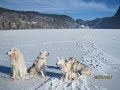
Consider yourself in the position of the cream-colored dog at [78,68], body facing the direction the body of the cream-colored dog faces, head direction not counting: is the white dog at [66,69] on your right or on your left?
on your left

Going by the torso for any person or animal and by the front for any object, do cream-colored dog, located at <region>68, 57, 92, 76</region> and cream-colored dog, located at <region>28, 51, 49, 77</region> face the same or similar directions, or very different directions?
very different directions

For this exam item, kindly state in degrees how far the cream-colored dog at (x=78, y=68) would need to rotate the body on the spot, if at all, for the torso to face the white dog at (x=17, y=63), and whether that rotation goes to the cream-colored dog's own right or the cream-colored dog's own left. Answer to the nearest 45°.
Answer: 0° — it already faces it

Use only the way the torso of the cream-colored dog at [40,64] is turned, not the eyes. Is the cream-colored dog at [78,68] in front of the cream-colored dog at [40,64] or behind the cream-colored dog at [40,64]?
in front

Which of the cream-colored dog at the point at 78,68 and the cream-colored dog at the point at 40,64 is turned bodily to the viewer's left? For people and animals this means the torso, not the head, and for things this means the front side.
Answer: the cream-colored dog at the point at 78,68

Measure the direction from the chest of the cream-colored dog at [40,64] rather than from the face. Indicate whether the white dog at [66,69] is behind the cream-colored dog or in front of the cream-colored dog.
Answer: in front

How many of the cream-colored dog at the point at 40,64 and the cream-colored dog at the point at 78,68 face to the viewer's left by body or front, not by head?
1

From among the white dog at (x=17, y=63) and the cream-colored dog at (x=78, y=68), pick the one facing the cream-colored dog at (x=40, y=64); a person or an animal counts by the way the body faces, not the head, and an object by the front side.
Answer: the cream-colored dog at (x=78, y=68)

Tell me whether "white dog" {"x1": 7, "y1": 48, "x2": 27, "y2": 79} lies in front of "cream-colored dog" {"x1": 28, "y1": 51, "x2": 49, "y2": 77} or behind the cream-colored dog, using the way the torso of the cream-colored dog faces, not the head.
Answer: behind
